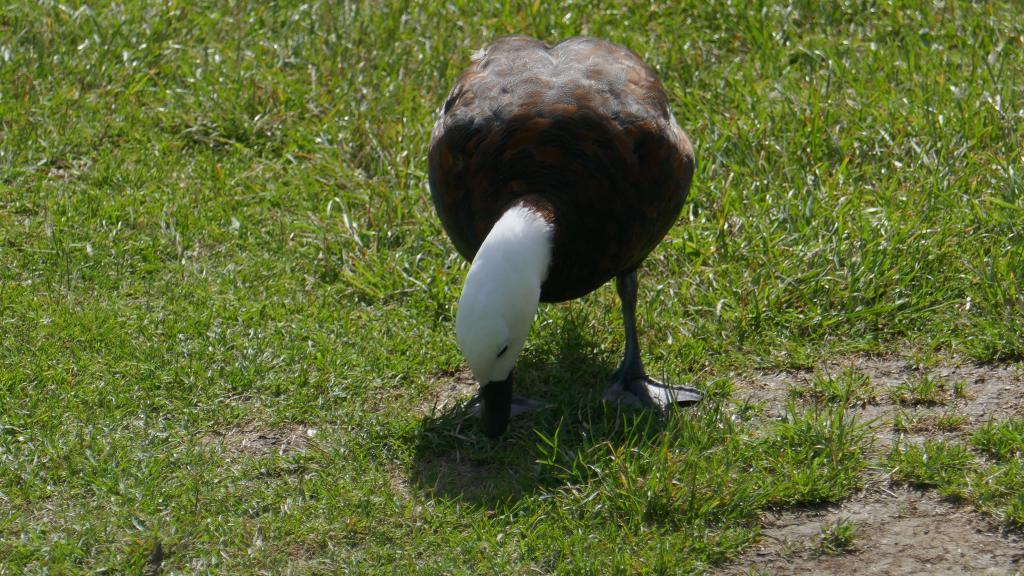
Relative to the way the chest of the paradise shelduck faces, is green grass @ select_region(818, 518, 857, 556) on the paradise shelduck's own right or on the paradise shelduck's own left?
on the paradise shelduck's own left

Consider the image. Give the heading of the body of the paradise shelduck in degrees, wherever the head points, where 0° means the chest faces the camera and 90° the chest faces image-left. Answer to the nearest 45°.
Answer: approximately 0°
